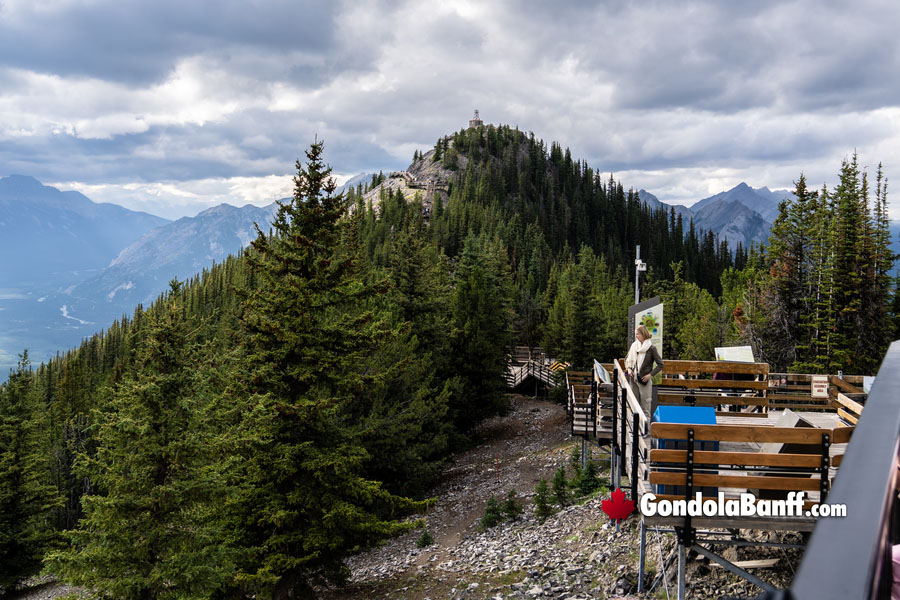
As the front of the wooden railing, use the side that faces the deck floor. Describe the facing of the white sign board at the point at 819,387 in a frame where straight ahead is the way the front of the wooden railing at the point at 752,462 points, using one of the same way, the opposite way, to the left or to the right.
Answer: the opposite way

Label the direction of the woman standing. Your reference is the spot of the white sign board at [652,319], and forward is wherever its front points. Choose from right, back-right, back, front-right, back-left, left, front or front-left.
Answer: front-left

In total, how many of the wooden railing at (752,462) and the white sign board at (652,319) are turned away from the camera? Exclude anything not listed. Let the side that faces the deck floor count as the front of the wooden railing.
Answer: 1

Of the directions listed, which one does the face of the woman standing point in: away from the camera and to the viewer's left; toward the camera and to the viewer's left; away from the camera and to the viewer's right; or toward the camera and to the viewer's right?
toward the camera and to the viewer's left

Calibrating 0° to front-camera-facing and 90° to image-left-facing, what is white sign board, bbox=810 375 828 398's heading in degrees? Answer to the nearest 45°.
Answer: approximately 0°

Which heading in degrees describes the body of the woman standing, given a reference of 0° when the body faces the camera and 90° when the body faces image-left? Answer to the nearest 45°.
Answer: approximately 45°

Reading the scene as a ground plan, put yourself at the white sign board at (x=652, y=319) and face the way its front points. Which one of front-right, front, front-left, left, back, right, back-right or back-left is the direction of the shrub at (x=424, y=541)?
right

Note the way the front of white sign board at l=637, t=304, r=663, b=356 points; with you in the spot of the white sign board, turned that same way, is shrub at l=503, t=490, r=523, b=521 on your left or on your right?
on your right

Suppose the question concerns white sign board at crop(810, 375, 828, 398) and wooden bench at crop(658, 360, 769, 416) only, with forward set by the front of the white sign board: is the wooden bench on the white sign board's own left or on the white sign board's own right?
on the white sign board's own right

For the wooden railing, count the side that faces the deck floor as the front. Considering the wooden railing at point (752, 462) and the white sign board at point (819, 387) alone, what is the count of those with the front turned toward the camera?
1

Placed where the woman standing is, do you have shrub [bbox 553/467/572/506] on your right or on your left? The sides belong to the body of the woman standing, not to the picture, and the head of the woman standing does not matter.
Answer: on your right
